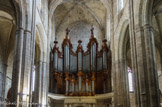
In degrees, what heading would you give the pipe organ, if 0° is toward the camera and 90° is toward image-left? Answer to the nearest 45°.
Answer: approximately 0°
